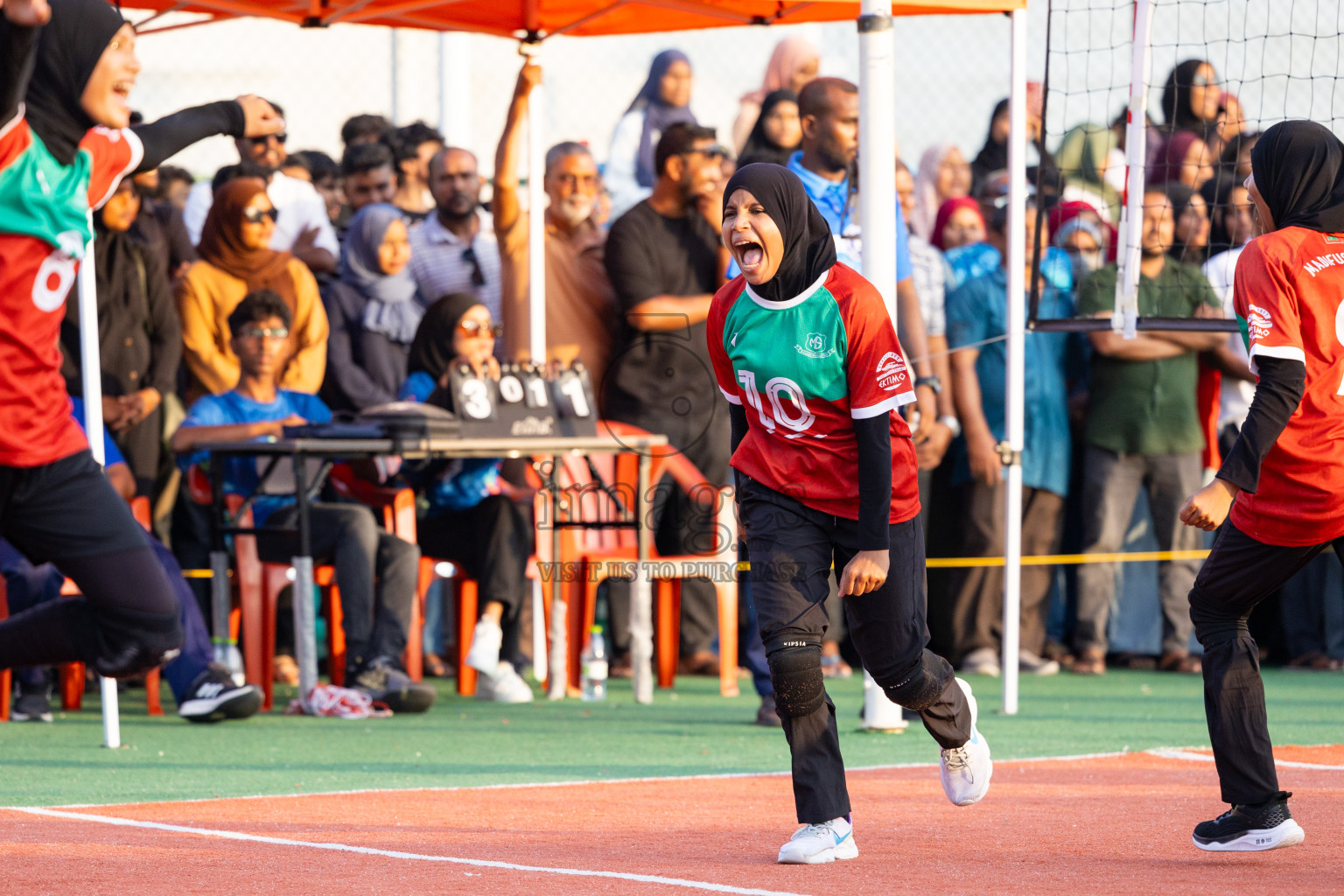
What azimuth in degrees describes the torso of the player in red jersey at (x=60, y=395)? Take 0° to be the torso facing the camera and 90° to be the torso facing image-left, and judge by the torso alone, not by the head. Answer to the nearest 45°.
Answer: approximately 315°

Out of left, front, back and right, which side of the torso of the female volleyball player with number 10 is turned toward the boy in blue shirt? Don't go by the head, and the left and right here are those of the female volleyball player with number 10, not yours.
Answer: right

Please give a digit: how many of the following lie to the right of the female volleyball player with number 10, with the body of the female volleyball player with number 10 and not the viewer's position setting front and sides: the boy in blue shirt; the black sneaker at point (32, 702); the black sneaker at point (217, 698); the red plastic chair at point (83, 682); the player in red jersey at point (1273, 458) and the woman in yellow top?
5

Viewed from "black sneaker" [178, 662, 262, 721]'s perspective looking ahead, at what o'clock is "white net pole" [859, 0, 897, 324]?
The white net pole is roughly at 11 o'clock from the black sneaker.

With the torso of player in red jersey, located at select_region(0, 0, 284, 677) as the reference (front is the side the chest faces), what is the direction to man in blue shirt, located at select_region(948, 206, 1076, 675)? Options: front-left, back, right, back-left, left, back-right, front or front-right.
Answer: left

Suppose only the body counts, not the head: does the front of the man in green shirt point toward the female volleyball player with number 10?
yes

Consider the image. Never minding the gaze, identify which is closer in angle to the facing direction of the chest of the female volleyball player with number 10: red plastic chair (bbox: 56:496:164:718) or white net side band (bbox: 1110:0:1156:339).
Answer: the red plastic chair

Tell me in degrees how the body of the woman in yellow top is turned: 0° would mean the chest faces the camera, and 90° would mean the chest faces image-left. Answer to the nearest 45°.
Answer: approximately 315°

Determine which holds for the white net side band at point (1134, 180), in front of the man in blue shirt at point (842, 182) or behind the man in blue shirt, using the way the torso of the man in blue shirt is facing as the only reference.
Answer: in front

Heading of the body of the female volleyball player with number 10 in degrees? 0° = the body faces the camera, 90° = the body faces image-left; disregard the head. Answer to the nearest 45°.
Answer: approximately 45°
